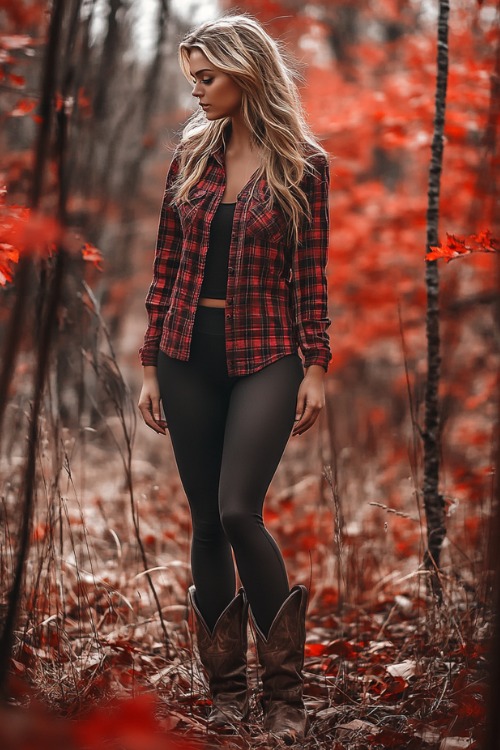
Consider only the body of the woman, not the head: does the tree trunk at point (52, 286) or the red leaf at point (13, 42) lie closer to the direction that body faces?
the tree trunk

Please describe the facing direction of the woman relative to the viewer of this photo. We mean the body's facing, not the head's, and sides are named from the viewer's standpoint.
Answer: facing the viewer

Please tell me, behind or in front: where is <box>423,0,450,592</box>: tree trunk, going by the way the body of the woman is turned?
behind

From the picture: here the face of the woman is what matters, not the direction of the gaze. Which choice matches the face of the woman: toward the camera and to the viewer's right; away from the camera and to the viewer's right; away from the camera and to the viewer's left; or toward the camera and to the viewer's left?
toward the camera and to the viewer's left

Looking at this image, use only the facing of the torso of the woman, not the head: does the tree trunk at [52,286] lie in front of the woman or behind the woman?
in front
